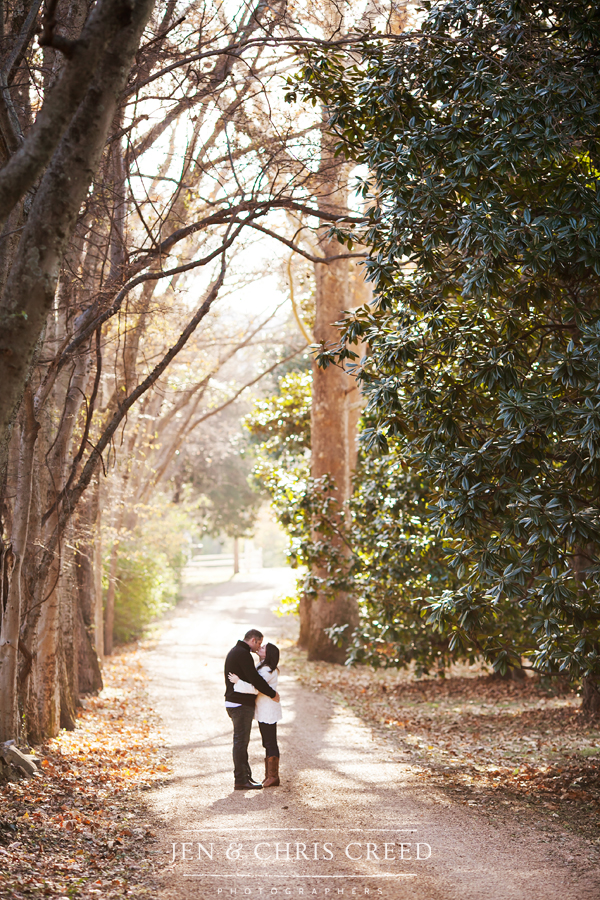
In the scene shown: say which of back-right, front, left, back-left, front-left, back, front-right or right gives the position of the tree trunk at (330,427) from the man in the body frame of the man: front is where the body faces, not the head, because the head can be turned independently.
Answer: left

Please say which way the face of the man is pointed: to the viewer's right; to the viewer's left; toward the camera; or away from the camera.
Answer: to the viewer's right

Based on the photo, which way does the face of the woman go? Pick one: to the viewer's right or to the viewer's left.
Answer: to the viewer's left

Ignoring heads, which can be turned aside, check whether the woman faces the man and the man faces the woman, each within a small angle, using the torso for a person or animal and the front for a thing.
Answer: yes

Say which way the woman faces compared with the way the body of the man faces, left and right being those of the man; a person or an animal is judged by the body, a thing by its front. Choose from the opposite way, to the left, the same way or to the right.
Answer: the opposite way

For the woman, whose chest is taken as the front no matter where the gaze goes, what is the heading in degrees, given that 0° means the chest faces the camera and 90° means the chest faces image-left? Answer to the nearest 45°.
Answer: approximately 90°

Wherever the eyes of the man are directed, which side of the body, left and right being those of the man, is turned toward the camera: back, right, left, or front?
right
